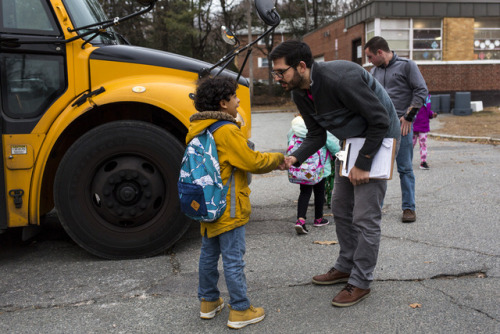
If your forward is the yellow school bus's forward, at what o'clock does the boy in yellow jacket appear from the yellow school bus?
The boy in yellow jacket is roughly at 2 o'clock from the yellow school bus.

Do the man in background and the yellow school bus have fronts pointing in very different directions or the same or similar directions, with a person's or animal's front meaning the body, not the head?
very different directions

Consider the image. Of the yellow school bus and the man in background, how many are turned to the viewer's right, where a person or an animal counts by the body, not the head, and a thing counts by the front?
1

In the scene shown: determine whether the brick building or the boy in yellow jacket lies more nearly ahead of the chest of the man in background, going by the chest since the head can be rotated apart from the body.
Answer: the boy in yellow jacket

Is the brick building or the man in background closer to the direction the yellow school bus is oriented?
the man in background

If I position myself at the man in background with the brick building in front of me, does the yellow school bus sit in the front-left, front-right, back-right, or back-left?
back-left

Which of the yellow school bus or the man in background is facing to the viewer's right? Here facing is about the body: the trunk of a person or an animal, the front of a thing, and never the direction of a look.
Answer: the yellow school bus

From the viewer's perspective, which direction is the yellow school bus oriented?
to the viewer's right

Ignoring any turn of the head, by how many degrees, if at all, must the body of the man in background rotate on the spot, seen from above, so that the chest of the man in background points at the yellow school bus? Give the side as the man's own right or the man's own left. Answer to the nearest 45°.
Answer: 0° — they already face it

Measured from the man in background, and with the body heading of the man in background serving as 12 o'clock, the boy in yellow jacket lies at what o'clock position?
The boy in yellow jacket is roughly at 11 o'clock from the man in background.
